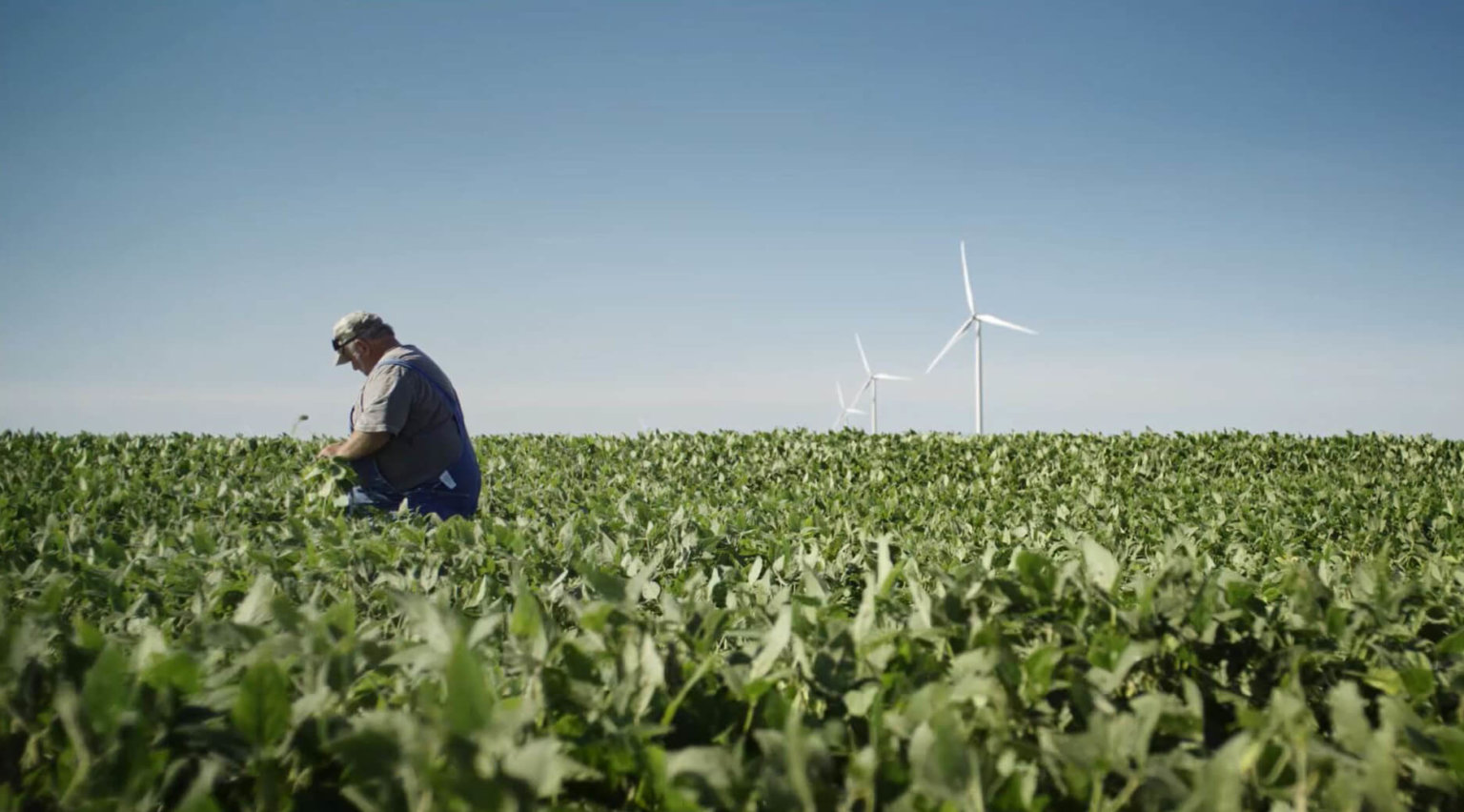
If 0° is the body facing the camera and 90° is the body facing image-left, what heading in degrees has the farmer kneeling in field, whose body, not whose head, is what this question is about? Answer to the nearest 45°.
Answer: approximately 90°

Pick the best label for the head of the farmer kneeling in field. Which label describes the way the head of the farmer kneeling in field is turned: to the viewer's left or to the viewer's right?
to the viewer's left
